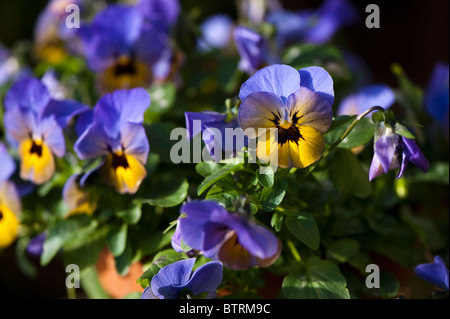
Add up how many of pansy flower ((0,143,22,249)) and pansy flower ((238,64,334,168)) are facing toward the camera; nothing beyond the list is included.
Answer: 2

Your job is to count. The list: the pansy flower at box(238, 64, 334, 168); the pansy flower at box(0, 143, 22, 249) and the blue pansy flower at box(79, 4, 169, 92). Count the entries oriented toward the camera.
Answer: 3

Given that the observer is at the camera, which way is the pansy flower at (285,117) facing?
facing the viewer

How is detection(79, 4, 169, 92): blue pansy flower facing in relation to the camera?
toward the camera
